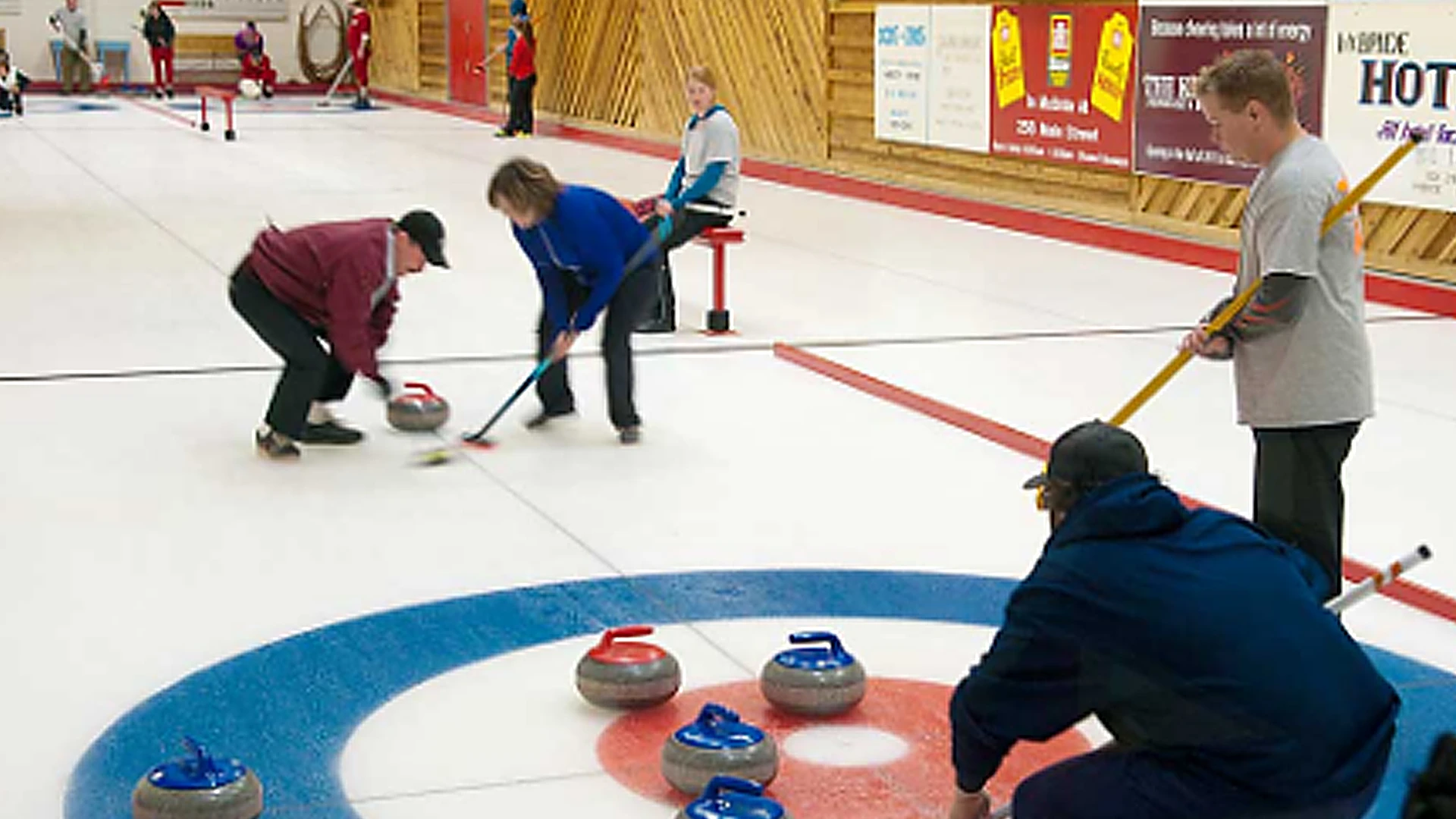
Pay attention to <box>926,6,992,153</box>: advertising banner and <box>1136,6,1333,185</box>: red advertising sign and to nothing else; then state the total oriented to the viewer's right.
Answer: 0

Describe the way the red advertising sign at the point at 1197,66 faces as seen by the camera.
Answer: facing the viewer and to the left of the viewer

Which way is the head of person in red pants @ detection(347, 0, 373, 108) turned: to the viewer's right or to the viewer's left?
to the viewer's left

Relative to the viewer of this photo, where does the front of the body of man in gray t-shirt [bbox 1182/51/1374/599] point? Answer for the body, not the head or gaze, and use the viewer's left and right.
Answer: facing to the left of the viewer

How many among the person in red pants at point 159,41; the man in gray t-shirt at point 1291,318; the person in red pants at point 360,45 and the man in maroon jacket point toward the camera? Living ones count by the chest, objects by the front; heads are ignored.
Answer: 1

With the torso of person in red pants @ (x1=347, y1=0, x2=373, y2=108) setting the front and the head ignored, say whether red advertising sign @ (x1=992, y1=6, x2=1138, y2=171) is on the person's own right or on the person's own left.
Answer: on the person's own left

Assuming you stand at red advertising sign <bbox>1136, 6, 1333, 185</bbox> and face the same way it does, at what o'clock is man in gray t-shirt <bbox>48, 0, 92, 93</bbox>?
The man in gray t-shirt is roughly at 3 o'clock from the red advertising sign.

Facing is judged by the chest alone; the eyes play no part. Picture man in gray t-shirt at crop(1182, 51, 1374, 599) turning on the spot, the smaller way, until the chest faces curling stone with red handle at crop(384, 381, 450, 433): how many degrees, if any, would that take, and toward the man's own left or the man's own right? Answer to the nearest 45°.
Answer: approximately 45° to the man's own right

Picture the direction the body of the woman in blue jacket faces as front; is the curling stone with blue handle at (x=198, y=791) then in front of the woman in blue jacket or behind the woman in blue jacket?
in front

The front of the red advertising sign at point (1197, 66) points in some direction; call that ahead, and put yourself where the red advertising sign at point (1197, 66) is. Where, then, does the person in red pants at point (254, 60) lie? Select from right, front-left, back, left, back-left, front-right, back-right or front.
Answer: right

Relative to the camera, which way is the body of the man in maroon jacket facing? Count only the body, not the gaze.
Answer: to the viewer's right

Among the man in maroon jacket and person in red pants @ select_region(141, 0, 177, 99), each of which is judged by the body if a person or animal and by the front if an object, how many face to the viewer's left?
0

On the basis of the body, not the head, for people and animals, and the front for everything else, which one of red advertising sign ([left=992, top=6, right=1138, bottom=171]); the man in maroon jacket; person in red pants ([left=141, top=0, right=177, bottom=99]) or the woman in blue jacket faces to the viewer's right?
the man in maroon jacket

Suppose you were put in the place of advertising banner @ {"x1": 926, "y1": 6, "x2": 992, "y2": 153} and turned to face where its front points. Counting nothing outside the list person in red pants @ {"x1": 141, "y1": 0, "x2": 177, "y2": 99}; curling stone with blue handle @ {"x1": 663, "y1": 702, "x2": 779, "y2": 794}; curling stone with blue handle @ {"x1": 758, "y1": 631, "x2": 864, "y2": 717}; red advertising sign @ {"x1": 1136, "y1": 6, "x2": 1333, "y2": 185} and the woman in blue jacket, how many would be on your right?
1

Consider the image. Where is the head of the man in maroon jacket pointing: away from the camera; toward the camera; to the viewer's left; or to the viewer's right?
to the viewer's right

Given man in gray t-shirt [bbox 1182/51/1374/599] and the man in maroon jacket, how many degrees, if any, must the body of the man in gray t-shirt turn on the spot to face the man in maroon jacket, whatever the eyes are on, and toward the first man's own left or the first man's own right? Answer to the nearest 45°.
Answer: approximately 45° to the first man's own right

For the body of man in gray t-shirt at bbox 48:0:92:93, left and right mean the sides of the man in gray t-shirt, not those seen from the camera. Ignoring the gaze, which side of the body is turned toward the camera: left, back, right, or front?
front
